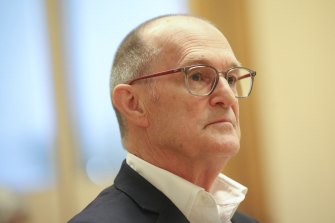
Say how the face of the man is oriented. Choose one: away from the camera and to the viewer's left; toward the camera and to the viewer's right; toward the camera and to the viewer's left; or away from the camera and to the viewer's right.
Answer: toward the camera and to the viewer's right

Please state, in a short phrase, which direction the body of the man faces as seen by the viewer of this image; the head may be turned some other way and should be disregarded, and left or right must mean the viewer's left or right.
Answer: facing the viewer and to the right of the viewer
